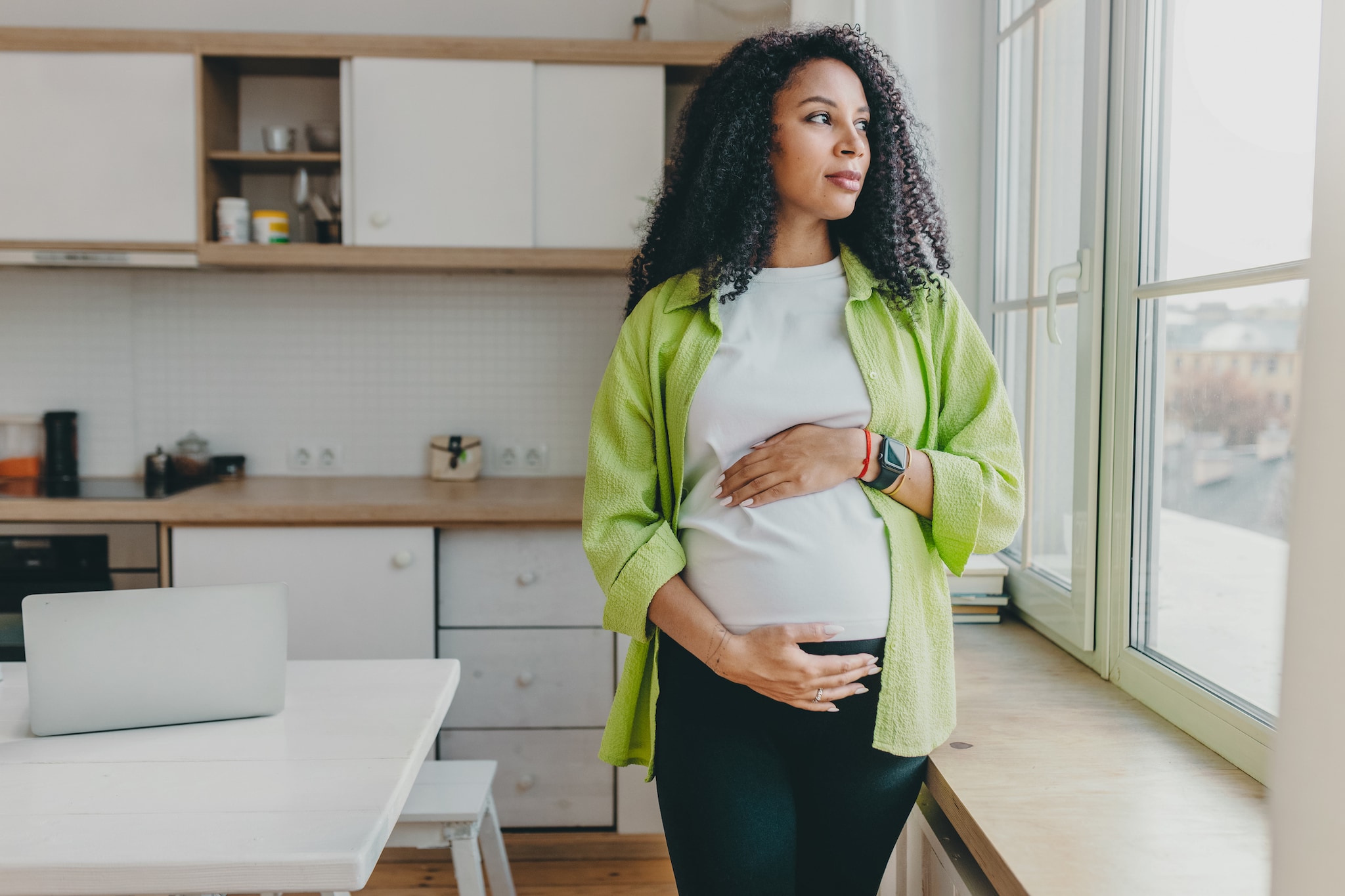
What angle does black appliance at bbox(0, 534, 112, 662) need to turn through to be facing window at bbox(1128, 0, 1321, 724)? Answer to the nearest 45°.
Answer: approximately 45° to its left

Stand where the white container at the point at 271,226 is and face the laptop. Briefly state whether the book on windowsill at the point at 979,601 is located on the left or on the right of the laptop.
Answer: left

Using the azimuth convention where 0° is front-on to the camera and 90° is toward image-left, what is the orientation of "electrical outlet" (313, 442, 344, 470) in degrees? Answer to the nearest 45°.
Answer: approximately 0°

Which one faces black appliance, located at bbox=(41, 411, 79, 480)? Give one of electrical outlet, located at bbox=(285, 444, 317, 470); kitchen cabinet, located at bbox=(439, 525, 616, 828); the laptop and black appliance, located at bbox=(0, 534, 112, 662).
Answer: the laptop

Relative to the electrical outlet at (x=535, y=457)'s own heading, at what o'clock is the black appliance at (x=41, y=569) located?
The black appliance is roughly at 2 o'clock from the electrical outlet.

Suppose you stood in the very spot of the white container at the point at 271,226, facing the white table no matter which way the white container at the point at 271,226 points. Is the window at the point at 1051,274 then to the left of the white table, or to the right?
left

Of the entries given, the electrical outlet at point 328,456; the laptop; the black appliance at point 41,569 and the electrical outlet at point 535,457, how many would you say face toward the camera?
3
